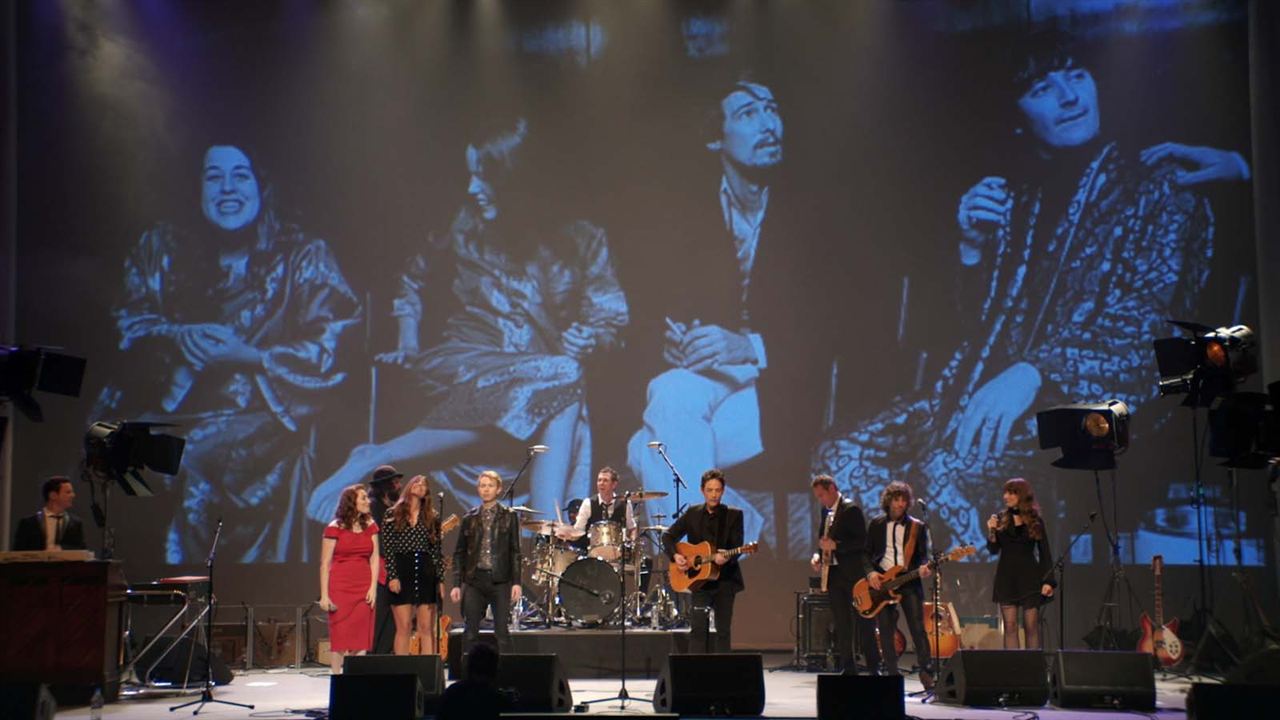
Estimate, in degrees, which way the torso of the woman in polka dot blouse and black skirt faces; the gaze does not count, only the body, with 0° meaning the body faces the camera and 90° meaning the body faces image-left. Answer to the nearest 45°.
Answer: approximately 0°

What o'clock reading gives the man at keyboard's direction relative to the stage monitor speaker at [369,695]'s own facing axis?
The man at keyboard is roughly at 11 o'clock from the stage monitor speaker.

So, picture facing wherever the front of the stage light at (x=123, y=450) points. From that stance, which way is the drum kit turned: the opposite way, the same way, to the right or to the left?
to the right

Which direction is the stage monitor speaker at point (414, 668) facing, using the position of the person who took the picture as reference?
facing away from the viewer

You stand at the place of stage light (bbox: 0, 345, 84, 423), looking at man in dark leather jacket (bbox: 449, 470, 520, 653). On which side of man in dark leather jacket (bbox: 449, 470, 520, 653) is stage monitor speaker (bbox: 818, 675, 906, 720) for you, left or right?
right

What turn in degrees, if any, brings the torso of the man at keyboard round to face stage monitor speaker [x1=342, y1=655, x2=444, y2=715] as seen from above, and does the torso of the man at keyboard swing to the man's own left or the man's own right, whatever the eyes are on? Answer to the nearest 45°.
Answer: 0° — they already face it

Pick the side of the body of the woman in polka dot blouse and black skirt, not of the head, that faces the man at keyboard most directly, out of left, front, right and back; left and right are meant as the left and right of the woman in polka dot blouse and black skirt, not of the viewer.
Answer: right

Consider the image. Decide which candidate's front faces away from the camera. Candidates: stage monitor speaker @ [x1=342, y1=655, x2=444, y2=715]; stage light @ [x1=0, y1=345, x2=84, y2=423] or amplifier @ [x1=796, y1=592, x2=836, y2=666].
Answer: the stage monitor speaker

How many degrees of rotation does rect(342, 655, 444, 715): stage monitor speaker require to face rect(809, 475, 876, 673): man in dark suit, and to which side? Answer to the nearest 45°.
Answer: approximately 45° to its right

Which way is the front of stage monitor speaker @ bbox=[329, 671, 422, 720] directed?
away from the camera

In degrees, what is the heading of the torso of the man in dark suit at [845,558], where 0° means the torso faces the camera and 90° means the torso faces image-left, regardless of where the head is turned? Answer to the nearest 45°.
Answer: approximately 90°

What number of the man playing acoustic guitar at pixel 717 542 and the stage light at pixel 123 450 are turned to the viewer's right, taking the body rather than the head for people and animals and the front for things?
1
